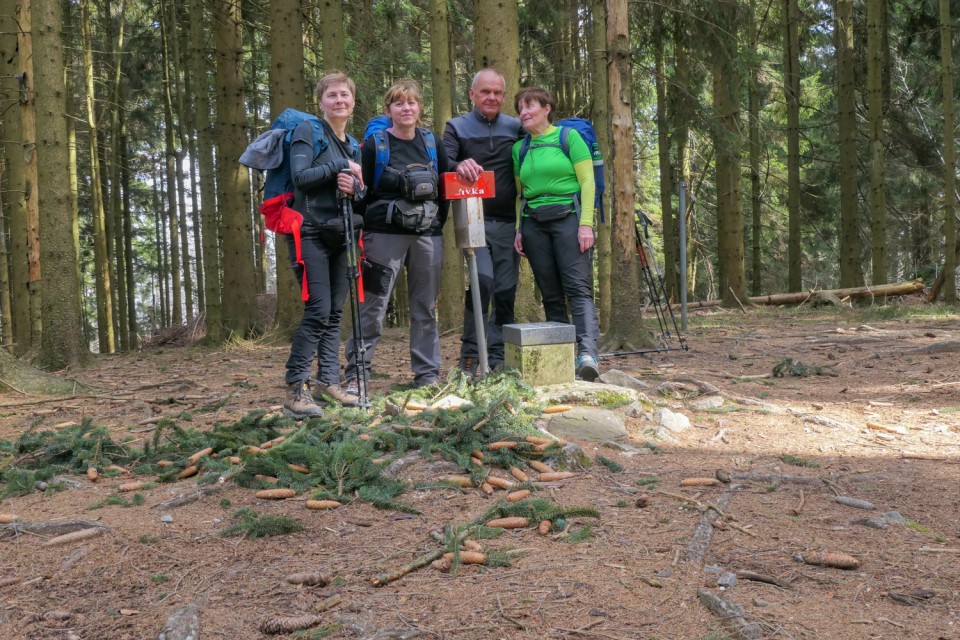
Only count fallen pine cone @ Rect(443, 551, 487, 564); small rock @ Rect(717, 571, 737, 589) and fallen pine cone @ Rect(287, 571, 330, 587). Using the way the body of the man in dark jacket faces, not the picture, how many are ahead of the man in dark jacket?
3

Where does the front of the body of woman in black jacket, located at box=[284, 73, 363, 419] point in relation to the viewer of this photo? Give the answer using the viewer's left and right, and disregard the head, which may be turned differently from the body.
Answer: facing the viewer and to the right of the viewer

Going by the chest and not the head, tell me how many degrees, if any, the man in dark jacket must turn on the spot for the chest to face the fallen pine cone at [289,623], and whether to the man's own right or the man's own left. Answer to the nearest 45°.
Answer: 0° — they already face it

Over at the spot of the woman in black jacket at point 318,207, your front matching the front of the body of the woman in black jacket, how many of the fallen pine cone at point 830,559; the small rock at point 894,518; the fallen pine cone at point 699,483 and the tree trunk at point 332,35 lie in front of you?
3

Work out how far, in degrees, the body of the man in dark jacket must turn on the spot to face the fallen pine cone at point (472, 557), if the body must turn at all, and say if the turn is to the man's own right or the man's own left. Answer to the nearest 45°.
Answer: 0° — they already face it

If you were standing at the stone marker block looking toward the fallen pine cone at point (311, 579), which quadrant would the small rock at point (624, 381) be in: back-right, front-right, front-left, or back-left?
back-left

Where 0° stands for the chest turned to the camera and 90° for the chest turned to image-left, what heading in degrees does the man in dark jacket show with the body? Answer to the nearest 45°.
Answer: approximately 0°

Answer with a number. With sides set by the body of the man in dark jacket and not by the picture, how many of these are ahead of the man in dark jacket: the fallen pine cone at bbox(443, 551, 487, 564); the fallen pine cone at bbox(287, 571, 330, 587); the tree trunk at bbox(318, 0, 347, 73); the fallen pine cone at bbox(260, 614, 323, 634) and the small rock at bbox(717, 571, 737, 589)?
4

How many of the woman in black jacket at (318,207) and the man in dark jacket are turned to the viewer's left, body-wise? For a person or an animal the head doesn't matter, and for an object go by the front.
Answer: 0

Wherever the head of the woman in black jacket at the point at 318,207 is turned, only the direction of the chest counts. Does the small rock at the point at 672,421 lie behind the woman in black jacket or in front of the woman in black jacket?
in front
